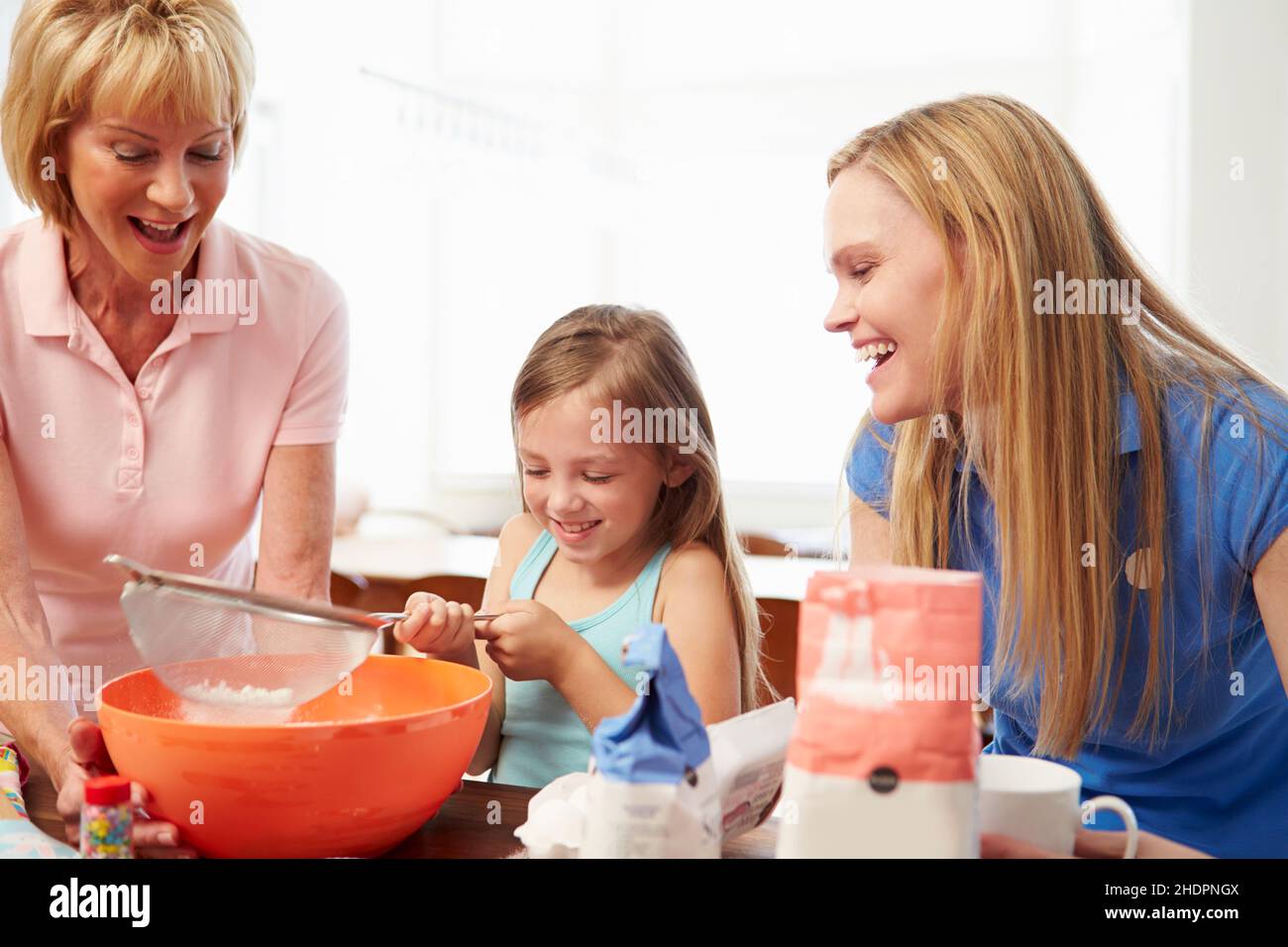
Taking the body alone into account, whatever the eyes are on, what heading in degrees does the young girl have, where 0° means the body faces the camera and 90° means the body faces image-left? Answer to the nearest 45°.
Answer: approximately 45°

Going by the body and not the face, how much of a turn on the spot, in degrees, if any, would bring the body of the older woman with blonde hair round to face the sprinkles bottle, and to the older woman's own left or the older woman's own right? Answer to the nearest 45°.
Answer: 0° — they already face it

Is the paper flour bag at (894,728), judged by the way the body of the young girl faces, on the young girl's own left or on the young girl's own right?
on the young girl's own left

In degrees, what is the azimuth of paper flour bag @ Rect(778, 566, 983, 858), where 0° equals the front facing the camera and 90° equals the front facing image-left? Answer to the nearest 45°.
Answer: approximately 0°

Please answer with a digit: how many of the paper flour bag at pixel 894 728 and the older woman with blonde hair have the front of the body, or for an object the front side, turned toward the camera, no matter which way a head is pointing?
2

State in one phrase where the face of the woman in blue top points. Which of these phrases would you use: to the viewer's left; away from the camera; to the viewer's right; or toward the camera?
to the viewer's left

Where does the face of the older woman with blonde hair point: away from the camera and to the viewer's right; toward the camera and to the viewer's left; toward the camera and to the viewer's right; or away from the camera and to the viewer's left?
toward the camera and to the viewer's right
